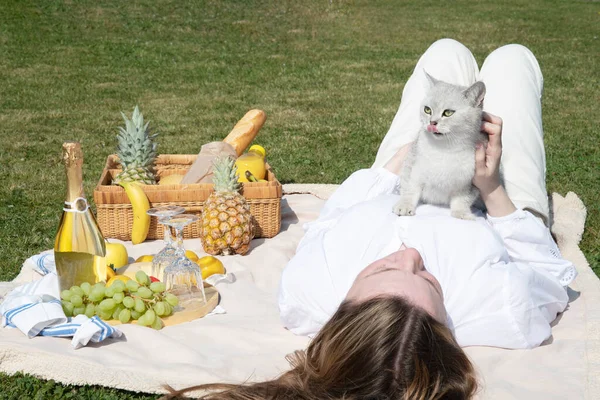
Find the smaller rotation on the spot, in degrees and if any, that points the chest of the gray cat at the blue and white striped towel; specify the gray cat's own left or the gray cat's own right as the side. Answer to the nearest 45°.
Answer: approximately 45° to the gray cat's own right

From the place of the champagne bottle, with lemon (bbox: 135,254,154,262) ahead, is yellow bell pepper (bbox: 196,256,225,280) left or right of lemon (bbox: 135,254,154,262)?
right

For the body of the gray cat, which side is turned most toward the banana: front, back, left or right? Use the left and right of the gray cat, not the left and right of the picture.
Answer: right

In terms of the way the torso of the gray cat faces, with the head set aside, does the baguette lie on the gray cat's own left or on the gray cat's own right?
on the gray cat's own right

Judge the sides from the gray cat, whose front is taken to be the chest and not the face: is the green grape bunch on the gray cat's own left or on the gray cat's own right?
on the gray cat's own right

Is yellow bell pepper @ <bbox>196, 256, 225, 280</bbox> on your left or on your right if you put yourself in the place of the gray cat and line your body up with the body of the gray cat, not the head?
on your right

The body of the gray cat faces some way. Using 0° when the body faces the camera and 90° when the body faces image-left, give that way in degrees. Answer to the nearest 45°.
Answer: approximately 0°

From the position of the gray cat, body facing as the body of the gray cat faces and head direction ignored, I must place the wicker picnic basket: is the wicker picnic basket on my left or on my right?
on my right

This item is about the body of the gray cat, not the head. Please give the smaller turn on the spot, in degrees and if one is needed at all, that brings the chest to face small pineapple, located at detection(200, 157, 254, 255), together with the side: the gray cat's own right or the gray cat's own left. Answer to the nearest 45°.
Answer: approximately 90° to the gray cat's own right

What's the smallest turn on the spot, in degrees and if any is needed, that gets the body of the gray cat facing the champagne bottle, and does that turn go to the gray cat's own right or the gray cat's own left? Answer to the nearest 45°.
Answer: approximately 90° to the gray cat's own right

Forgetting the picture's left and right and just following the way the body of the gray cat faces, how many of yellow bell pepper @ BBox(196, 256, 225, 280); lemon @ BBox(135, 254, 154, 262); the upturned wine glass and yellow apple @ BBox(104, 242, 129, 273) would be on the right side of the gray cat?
4

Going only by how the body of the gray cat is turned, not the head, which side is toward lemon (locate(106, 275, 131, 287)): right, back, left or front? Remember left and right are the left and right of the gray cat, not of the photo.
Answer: right
